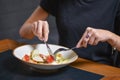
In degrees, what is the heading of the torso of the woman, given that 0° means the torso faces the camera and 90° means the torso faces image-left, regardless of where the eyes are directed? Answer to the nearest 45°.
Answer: approximately 45°
